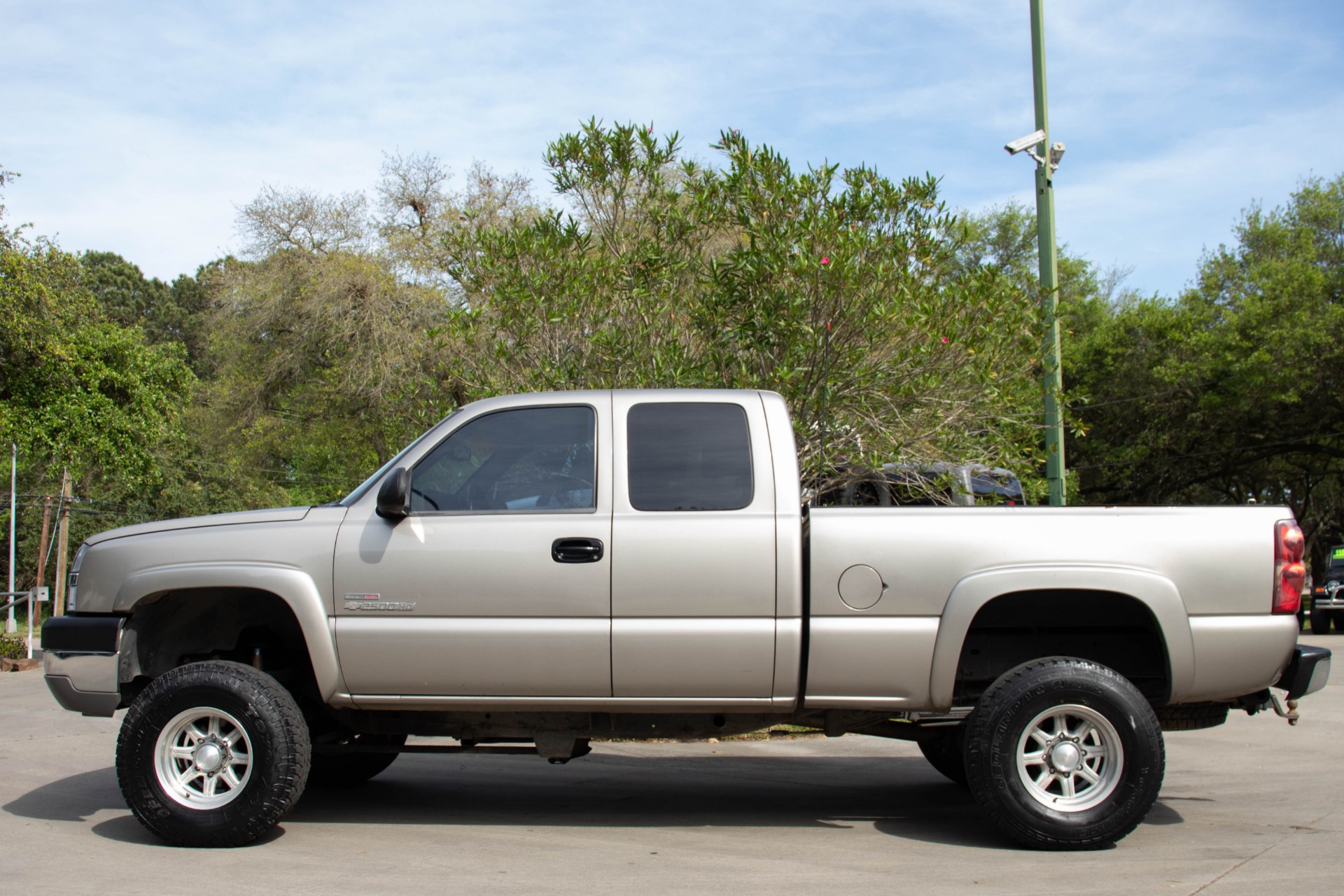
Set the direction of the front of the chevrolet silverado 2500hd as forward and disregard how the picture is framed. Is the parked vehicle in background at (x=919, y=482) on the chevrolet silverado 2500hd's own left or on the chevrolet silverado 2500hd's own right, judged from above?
on the chevrolet silverado 2500hd's own right

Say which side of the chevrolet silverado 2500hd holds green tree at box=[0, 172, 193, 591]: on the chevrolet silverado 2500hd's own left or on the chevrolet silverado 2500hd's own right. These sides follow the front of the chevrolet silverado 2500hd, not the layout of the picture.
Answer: on the chevrolet silverado 2500hd's own right

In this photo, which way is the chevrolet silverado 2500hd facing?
to the viewer's left

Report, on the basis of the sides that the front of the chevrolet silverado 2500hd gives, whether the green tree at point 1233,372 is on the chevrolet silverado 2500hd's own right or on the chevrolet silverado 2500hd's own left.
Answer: on the chevrolet silverado 2500hd's own right

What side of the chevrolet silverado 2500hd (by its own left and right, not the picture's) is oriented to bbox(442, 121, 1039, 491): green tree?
right
